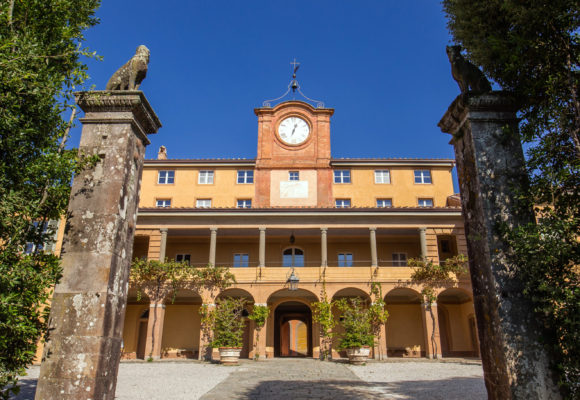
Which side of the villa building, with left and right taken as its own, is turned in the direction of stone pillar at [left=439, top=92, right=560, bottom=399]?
front

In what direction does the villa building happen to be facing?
toward the camera

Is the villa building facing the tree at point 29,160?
yes

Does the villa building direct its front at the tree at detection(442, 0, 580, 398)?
yes

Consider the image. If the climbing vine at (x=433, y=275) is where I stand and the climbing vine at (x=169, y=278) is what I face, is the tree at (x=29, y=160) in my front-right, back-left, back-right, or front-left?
front-left

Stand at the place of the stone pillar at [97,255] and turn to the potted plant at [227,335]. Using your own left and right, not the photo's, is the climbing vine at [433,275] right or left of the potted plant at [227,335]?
right

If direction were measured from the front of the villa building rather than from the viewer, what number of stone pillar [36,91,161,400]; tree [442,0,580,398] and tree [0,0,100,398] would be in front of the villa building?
3

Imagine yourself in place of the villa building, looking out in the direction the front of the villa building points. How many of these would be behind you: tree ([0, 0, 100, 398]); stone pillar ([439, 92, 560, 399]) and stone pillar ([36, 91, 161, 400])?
0

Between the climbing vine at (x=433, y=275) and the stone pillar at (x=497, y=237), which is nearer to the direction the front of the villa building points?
the stone pillar
